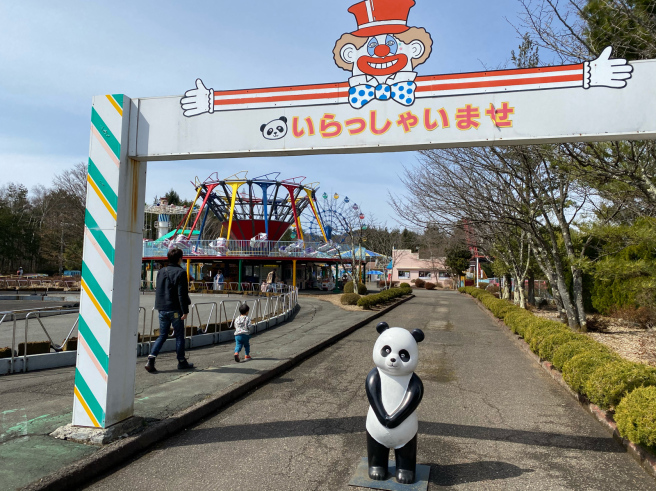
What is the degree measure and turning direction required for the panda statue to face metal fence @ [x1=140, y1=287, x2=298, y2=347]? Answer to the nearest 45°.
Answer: approximately 135° to its right

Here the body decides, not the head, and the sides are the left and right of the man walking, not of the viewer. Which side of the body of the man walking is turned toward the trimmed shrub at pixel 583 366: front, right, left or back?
right

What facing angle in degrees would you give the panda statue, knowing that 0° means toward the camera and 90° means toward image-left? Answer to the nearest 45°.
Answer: approximately 0°

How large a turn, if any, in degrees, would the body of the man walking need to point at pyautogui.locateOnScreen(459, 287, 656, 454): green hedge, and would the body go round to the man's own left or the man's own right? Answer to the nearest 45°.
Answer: approximately 90° to the man's own right

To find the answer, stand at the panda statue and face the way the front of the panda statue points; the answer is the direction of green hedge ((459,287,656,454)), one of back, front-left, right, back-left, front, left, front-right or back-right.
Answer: back-left

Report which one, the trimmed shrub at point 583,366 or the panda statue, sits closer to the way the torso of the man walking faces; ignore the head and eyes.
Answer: the trimmed shrub

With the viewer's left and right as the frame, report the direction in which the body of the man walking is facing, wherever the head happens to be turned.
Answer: facing away from the viewer and to the right of the viewer

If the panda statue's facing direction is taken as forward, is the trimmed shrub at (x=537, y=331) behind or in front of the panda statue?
behind

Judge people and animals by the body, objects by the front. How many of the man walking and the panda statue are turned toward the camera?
1

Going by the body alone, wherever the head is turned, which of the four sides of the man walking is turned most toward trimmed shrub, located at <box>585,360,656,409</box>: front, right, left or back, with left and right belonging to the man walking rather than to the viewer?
right

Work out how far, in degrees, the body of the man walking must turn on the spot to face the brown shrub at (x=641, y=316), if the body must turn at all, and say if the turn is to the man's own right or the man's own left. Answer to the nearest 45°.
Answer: approximately 45° to the man's own right

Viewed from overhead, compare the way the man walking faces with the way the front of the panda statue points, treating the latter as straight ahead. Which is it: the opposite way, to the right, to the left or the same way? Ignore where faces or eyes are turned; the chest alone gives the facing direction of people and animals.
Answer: the opposite way

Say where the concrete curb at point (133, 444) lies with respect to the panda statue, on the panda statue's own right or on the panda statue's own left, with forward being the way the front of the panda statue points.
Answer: on the panda statue's own right

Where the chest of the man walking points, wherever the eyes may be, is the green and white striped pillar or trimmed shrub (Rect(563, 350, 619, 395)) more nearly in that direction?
the trimmed shrub
